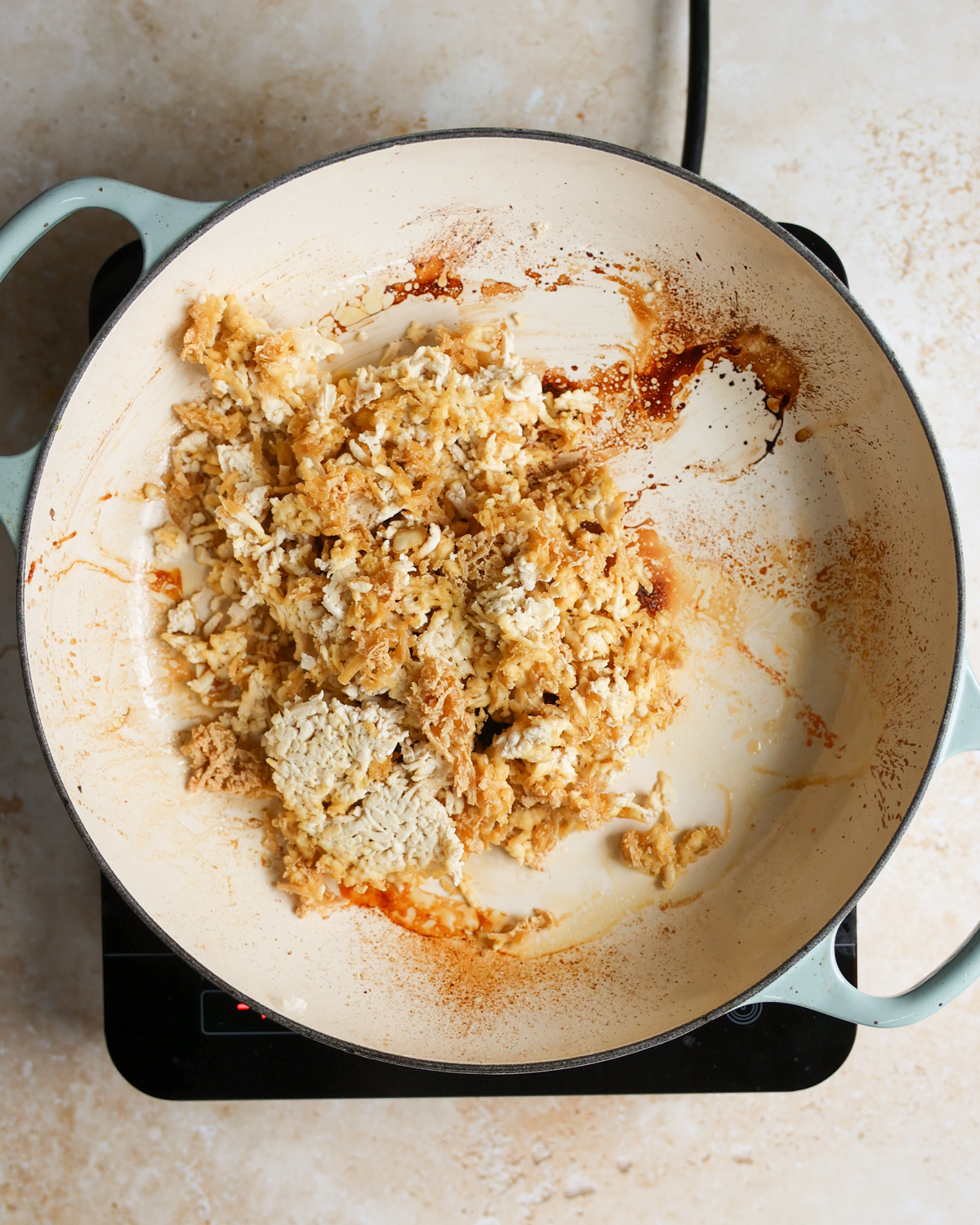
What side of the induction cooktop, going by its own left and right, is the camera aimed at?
front
